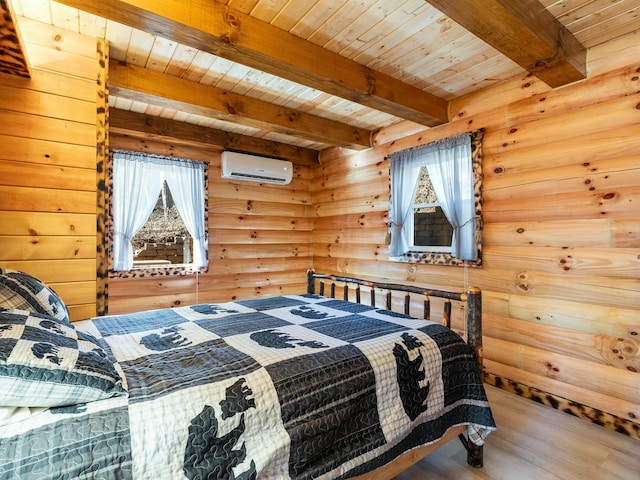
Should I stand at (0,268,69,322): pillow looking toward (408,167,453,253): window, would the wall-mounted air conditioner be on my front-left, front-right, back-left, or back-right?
front-left

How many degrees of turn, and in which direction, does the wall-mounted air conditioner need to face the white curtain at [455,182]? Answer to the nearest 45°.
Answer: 0° — it already faces it

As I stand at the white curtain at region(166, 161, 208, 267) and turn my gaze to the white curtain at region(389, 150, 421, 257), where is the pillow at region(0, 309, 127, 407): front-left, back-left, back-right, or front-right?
front-right

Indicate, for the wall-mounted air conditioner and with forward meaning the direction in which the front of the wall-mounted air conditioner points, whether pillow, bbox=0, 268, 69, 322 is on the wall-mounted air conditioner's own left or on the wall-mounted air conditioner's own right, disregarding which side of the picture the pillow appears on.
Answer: on the wall-mounted air conditioner's own right

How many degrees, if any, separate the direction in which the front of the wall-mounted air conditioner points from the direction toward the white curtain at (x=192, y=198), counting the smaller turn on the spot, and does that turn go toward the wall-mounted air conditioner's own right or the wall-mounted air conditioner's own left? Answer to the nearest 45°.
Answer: approximately 135° to the wall-mounted air conditioner's own right

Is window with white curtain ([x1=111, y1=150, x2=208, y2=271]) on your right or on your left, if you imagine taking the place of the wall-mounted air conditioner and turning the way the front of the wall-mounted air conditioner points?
on your right
